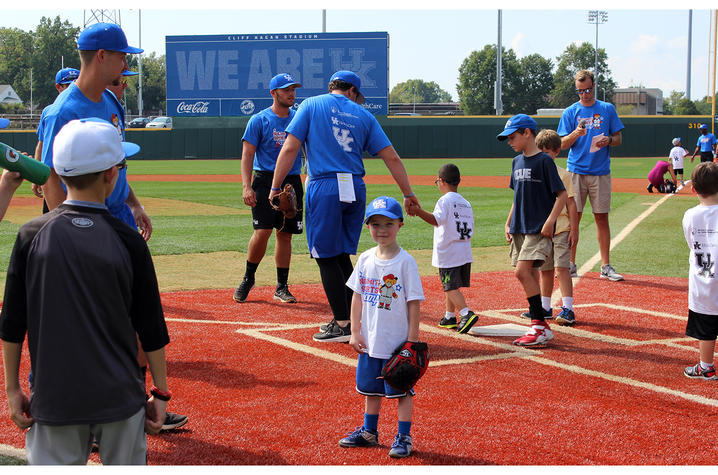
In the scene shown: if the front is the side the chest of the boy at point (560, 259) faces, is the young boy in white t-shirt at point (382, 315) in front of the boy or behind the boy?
in front

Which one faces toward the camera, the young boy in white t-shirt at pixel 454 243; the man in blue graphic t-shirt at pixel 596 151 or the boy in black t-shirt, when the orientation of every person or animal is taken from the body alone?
the man in blue graphic t-shirt

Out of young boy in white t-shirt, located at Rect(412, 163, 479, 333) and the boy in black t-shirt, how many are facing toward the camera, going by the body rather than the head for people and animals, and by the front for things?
0

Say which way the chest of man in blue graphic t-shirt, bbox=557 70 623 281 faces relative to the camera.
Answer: toward the camera

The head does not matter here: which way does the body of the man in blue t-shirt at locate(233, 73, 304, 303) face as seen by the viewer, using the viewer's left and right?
facing the viewer and to the right of the viewer

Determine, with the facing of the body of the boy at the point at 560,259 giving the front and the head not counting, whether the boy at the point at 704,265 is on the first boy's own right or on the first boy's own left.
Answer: on the first boy's own left

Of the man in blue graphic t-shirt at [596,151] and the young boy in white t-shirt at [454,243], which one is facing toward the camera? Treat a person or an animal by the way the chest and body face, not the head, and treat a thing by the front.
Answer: the man in blue graphic t-shirt

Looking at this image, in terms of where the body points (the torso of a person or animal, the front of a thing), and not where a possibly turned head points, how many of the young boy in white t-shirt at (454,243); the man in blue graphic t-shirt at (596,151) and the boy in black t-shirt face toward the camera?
1

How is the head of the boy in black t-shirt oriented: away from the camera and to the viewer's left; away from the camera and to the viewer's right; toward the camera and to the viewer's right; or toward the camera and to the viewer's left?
away from the camera and to the viewer's right

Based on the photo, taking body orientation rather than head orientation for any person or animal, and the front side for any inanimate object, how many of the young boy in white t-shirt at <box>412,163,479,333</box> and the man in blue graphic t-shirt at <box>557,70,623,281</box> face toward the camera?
1

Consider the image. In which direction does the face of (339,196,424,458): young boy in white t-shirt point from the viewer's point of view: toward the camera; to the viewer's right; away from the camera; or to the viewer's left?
toward the camera

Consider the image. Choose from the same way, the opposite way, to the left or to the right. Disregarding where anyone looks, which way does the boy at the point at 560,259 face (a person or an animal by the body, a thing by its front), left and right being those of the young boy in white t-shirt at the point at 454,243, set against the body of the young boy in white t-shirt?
to the left
